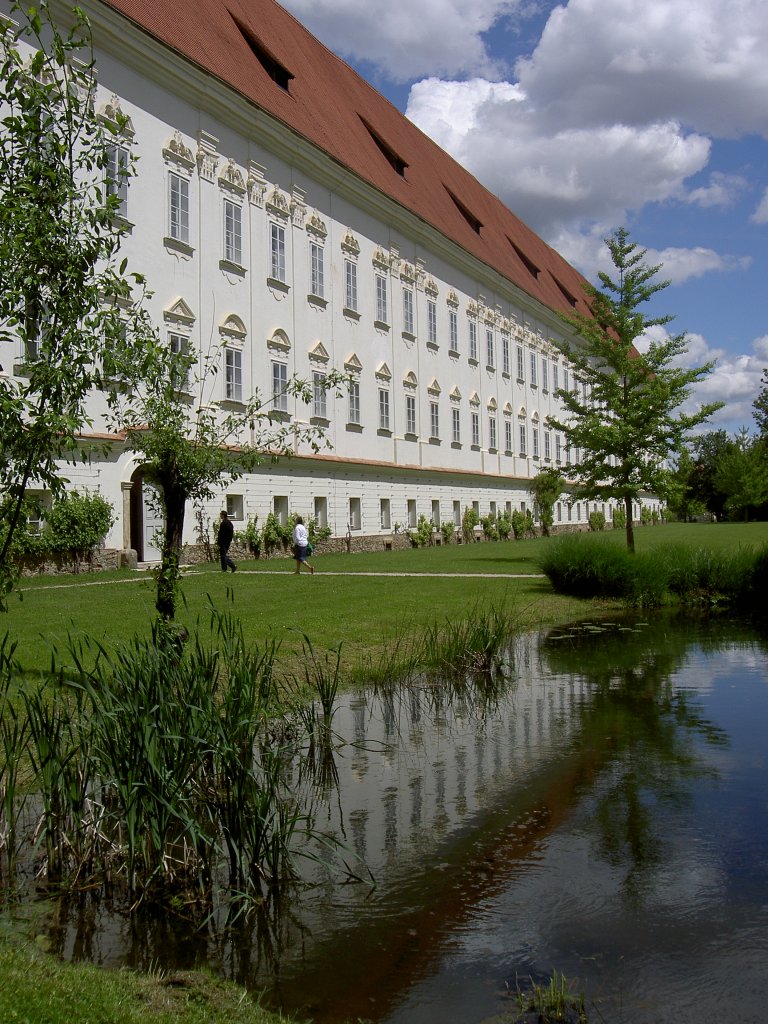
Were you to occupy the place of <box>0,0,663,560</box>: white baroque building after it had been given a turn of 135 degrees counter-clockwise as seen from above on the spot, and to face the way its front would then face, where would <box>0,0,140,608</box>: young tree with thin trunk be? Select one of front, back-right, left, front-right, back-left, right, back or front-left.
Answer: back

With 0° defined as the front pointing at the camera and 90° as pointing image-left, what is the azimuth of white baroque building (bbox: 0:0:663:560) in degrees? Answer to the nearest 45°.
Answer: approximately 315°

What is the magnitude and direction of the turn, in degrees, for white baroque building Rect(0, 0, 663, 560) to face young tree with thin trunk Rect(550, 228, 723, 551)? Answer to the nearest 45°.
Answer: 0° — it already faces it
